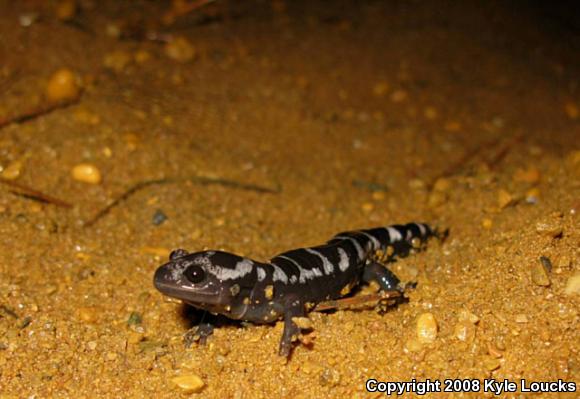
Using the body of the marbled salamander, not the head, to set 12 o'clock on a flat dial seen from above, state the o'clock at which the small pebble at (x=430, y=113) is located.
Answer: The small pebble is roughly at 5 o'clock from the marbled salamander.

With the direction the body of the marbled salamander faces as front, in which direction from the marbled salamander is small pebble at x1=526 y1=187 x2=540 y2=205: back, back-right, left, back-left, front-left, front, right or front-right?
back

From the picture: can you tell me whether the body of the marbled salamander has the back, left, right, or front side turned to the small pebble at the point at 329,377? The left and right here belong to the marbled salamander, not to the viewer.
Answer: left

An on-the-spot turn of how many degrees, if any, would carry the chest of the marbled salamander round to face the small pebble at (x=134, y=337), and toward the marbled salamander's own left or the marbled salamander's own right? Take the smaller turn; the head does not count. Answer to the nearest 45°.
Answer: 0° — it already faces it

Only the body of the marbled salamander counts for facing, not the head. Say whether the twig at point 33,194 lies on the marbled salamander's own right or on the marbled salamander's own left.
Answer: on the marbled salamander's own right

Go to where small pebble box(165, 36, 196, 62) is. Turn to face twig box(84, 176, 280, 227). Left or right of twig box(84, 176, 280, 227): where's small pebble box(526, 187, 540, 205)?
left

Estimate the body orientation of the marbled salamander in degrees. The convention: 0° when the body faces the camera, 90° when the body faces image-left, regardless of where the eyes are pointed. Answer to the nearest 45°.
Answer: approximately 45°

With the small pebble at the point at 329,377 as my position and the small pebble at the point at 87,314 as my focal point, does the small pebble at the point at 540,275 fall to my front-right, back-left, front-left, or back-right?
back-right

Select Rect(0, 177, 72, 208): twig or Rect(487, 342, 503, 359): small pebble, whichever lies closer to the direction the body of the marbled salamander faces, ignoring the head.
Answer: the twig

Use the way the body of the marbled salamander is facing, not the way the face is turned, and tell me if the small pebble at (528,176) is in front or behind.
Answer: behind

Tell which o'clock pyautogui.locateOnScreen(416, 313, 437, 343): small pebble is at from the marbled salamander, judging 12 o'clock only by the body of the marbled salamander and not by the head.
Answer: The small pebble is roughly at 8 o'clock from the marbled salamander.

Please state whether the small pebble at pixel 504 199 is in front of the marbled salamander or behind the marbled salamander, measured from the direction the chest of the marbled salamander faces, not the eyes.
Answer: behind

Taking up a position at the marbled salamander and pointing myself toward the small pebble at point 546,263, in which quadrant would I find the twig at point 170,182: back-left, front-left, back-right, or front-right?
back-left

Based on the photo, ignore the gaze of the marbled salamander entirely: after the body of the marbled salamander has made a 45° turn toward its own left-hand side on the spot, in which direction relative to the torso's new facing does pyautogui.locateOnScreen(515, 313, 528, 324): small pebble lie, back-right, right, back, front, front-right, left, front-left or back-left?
left

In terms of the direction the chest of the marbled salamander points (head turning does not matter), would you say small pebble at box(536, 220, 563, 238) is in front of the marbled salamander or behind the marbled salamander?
behind
